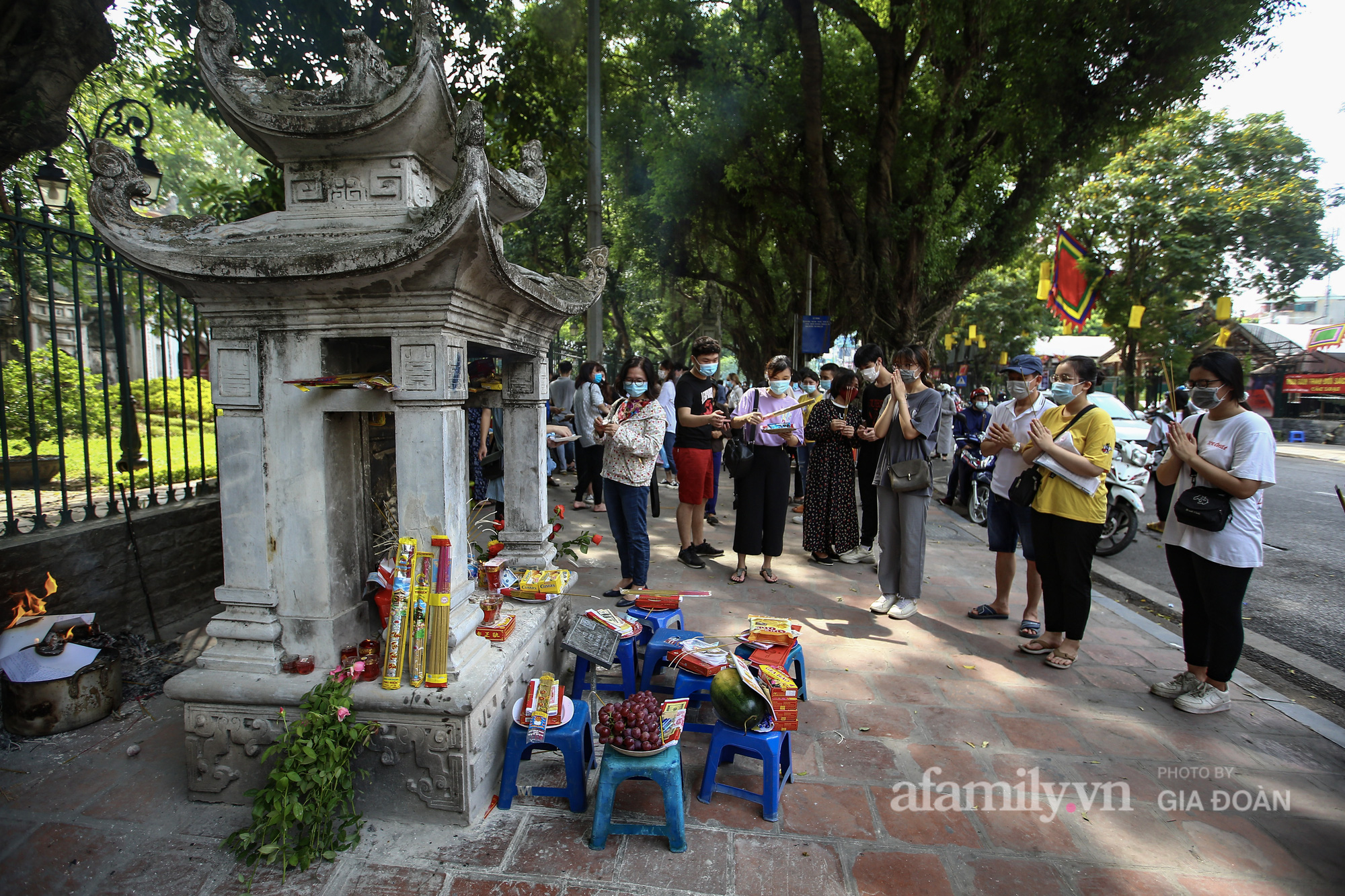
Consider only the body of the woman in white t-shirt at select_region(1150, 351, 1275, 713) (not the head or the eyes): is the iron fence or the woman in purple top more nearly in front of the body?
the iron fence

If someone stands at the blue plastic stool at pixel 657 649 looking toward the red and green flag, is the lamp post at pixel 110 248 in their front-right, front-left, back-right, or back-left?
back-left

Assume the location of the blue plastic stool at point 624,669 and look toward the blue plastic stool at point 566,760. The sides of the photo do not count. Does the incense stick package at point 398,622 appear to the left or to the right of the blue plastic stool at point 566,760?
right

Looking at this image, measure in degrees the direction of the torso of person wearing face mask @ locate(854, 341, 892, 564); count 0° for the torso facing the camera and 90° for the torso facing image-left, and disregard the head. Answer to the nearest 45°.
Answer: approximately 45°

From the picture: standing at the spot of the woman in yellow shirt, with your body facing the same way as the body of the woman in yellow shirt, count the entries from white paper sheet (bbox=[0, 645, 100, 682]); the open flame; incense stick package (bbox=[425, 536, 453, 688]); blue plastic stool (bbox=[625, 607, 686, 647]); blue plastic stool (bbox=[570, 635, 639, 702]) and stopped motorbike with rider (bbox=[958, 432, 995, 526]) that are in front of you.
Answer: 5

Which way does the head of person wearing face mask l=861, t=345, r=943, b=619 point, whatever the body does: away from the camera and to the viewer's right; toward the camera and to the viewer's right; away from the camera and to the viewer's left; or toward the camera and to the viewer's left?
toward the camera and to the viewer's left

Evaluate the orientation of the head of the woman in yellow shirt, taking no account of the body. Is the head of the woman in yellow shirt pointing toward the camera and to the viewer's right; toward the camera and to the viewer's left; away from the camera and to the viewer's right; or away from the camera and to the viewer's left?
toward the camera and to the viewer's left

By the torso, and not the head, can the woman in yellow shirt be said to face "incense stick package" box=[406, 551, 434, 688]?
yes

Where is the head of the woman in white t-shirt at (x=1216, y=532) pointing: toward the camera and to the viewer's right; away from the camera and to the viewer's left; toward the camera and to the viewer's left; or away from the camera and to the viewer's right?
toward the camera and to the viewer's left

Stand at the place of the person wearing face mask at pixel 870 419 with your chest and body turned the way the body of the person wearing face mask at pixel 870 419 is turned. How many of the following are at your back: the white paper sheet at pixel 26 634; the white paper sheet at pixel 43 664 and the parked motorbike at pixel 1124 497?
1
